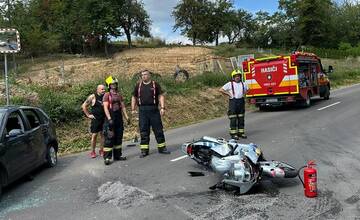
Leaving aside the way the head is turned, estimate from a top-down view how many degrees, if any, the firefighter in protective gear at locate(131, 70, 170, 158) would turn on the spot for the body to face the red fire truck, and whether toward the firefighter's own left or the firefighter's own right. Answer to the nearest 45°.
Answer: approximately 135° to the firefighter's own left

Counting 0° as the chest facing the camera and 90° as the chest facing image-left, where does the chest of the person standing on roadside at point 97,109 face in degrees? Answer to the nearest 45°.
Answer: approximately 315°

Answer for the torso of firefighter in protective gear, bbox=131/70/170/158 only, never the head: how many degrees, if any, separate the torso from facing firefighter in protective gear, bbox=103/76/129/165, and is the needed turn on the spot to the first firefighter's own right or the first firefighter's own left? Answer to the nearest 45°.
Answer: approximately 45° to the first firefighter's own right

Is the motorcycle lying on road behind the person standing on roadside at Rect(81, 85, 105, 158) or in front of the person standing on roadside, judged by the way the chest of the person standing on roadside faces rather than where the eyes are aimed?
in front

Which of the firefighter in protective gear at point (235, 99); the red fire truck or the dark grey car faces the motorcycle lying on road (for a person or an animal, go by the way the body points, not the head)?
the firefighter in protective gear

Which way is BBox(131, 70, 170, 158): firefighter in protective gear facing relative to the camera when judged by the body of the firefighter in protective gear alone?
toward the camera

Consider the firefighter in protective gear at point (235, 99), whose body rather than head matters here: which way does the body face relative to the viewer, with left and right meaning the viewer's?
facing the viewer

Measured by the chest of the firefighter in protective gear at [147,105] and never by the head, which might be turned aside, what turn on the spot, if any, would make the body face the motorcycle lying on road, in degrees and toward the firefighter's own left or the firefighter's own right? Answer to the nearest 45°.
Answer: approximately 45° to the firefighter's own left
